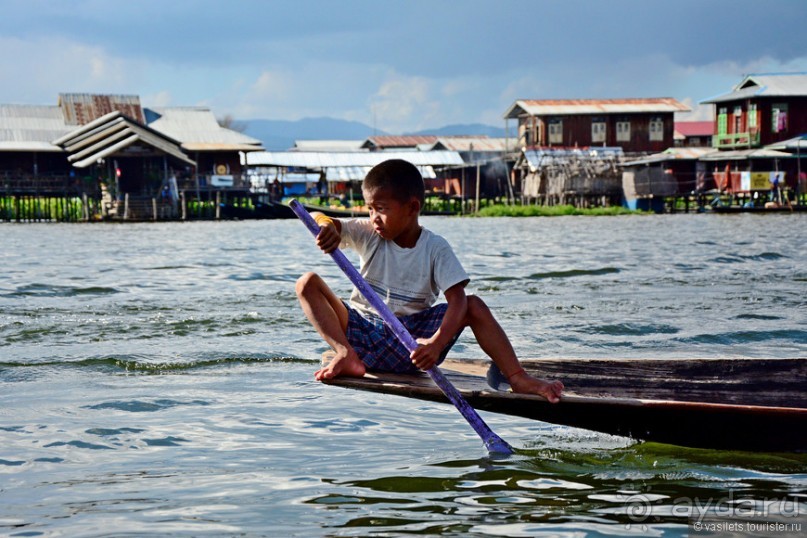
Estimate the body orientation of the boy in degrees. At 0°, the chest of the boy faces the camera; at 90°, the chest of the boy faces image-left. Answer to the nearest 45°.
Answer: approximately 45°

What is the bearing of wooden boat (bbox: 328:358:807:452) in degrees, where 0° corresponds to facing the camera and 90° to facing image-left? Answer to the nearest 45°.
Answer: approximately 90°
